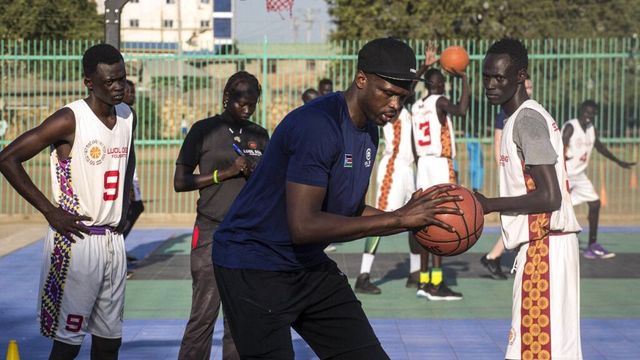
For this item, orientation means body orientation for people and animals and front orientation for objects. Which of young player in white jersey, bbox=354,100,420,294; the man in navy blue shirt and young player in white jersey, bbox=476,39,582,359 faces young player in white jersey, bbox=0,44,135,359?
young player in white jersey, bbox=476,39,582,359

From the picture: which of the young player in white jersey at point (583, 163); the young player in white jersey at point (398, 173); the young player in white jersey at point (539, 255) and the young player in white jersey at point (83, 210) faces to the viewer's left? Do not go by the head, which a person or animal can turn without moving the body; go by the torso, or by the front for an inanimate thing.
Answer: the young player in white jersey at point (539, 255)

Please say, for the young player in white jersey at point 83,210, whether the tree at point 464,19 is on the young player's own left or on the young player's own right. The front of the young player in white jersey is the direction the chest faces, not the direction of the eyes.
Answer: on the young player's own left

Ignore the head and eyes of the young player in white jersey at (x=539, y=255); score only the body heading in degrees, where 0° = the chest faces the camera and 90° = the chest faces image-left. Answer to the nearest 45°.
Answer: approximately 90°

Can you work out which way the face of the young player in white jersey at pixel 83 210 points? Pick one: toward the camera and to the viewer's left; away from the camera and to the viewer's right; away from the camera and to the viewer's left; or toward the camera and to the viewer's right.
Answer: toward the camera and to the viewer's right

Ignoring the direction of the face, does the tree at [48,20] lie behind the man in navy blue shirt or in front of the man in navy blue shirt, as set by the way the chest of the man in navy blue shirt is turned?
behind
